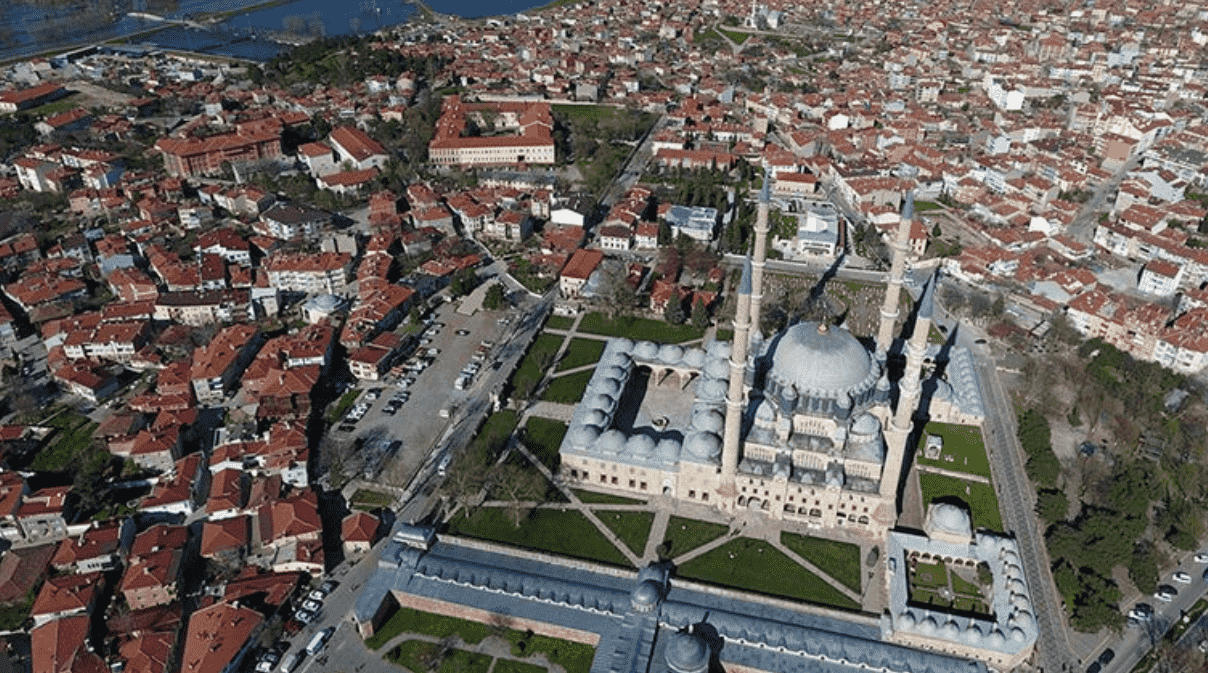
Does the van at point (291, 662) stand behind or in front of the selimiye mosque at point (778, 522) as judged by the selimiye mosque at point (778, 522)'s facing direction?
in front

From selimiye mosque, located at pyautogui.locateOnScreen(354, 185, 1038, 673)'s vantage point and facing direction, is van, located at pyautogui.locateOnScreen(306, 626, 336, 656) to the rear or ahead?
ahead

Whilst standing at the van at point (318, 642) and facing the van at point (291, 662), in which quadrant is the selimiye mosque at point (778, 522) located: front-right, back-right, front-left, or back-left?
back-left

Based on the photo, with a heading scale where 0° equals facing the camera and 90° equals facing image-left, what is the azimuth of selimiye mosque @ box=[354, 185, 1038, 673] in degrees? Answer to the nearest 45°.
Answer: approximately 90°
